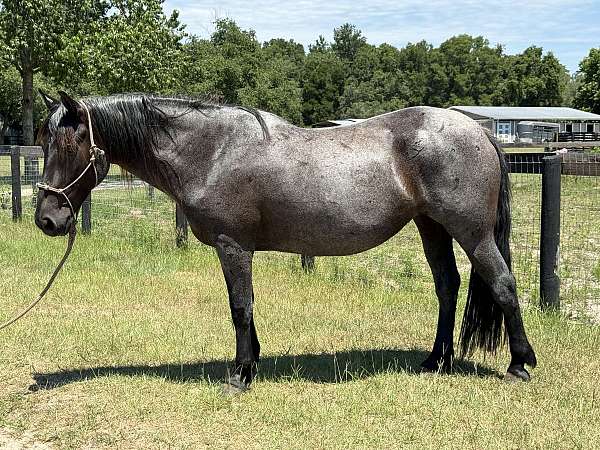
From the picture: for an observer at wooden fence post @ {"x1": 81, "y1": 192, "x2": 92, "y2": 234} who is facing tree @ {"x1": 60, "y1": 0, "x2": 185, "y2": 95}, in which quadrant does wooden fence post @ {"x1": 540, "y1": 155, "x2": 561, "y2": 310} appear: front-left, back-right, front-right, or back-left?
back-right

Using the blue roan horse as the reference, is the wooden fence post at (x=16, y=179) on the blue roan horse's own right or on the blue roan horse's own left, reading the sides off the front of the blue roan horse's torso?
on the blue roan horse's own right

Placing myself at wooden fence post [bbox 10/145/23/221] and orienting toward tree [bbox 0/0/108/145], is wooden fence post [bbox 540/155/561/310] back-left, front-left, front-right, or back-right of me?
back-right

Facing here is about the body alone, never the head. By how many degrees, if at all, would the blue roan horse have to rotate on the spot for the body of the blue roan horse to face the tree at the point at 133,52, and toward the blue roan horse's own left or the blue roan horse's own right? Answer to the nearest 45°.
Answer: approximately 90° to the blue roan horse's own right

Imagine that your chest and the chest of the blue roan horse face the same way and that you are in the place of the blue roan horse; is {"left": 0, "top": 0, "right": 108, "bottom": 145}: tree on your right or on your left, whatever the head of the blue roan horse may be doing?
on your right

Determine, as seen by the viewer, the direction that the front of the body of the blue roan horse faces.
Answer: to the viewer's left
